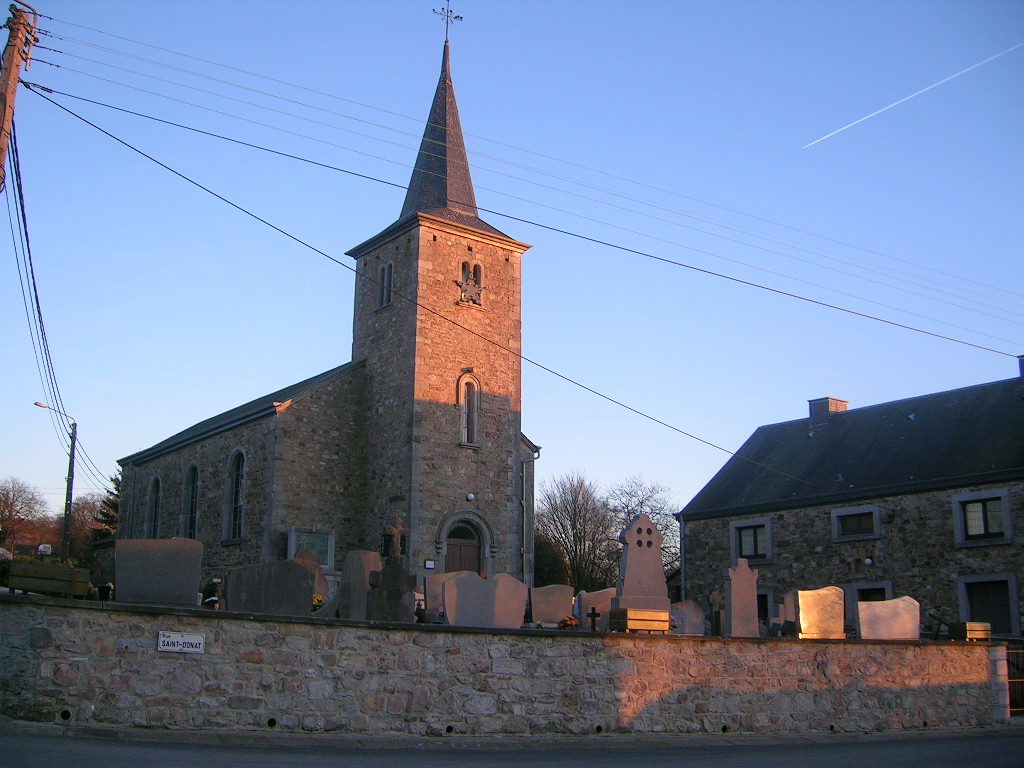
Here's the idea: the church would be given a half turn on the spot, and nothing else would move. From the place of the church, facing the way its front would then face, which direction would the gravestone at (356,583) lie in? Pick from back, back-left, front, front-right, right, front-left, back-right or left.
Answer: back-left

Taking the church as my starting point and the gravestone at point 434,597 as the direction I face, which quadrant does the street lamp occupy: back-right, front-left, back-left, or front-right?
back-right

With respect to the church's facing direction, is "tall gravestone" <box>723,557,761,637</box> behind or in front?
in front

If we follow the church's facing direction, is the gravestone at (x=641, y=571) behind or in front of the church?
in front

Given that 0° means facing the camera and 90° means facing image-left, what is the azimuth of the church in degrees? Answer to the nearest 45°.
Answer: approximately 315°

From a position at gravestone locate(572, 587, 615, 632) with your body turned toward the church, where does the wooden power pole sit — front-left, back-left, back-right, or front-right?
back-left

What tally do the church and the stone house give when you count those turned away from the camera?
0

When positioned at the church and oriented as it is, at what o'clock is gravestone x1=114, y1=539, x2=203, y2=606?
The gravestone is roughly at 2 o'clock from the church.
